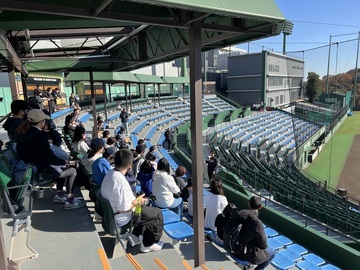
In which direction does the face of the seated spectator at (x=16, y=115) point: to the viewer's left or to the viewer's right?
to the viewer's right

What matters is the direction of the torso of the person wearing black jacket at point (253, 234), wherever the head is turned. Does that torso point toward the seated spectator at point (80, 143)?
no

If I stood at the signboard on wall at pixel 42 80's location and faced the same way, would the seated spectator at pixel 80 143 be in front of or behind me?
in front

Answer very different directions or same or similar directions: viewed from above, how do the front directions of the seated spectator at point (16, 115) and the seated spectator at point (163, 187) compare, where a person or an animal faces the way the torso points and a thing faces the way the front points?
same or similar directions

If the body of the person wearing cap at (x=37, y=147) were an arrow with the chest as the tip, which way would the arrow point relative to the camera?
to the viewer's right

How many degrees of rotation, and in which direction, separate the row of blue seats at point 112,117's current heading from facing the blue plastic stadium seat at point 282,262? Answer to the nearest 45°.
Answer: approximately 45° to its right

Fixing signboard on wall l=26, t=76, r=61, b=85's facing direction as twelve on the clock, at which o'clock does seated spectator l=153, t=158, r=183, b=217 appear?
The seated spectator is roughly at 12 o'clock from the signboard on wall.

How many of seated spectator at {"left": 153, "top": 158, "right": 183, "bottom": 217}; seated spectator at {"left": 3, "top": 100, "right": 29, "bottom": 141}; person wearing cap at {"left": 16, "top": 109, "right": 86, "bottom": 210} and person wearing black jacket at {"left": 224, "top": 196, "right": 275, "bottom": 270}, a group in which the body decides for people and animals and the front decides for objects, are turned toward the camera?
0

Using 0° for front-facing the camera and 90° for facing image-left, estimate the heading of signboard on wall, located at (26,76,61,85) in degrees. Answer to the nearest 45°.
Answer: approximately 0°

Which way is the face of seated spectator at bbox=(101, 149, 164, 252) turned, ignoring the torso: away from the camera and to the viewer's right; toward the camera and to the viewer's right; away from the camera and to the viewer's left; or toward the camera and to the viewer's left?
away from the camera and to the viewer's right

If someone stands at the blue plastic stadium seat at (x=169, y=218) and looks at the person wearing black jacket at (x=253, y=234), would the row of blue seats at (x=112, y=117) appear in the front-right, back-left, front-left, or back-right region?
back-left

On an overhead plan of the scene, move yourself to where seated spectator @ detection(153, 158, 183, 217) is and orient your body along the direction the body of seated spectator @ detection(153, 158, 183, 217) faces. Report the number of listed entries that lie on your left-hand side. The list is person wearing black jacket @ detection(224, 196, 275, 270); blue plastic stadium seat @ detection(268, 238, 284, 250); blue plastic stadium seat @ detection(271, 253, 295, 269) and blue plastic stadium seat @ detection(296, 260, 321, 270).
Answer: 0

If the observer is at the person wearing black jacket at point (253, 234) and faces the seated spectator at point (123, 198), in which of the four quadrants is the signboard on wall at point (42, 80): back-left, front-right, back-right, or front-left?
front-right

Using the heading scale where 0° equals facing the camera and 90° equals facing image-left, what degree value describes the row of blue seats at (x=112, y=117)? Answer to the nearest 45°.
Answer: approximately 315°

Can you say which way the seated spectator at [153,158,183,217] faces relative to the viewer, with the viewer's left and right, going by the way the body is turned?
facing away from the viewer and to the right of the viewer
